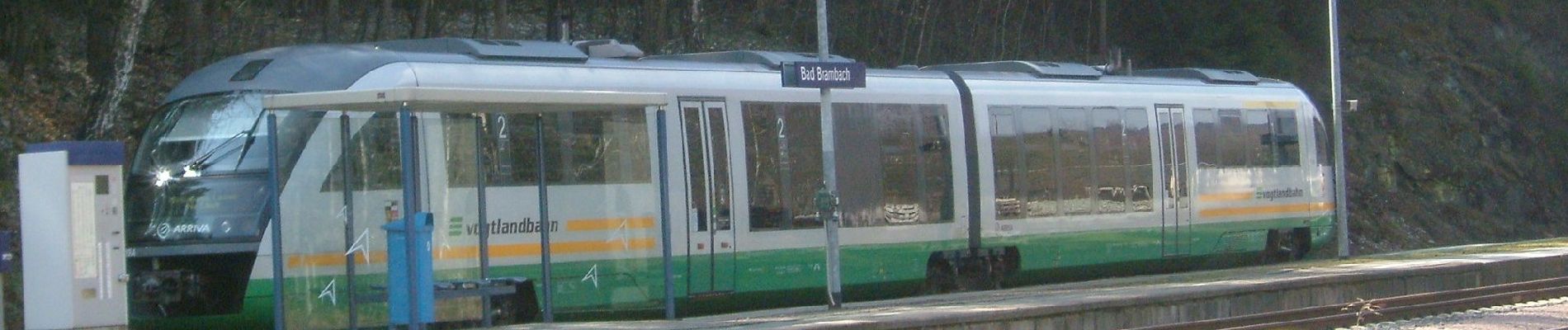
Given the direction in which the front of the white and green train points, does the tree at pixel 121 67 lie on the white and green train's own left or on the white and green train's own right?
on the white and green train's own right

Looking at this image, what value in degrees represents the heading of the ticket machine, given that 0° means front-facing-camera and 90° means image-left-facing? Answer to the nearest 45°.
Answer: approximately 315°

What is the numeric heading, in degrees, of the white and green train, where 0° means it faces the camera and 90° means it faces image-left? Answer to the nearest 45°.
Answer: approximately 45°

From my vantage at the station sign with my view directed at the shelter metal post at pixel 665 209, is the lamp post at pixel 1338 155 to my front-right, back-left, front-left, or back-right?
back-right

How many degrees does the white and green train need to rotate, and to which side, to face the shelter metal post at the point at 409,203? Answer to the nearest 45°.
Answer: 0° — it already faces it
